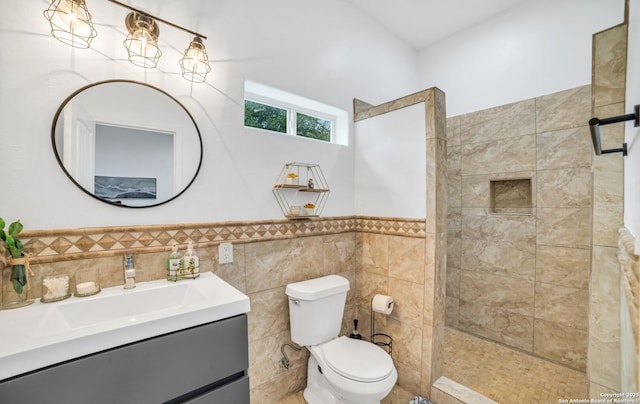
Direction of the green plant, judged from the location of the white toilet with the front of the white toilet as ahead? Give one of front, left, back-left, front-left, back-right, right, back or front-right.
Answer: right

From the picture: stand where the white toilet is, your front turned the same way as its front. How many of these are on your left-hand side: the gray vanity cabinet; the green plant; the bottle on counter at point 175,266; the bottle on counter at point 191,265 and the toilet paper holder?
1

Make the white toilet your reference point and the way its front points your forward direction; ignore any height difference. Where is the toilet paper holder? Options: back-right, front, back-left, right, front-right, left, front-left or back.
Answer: left

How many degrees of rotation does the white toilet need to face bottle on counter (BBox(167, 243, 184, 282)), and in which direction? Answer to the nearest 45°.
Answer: approximately 90° to its right

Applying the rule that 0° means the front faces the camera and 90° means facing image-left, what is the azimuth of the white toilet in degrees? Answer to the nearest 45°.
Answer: approximately 315°

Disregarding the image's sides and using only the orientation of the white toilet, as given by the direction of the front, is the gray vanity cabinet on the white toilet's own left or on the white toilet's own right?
on the white toilet's own right

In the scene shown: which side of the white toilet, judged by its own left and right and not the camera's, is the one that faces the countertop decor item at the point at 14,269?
right
